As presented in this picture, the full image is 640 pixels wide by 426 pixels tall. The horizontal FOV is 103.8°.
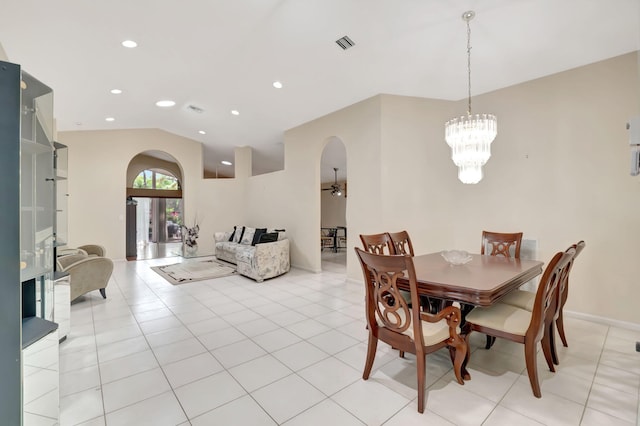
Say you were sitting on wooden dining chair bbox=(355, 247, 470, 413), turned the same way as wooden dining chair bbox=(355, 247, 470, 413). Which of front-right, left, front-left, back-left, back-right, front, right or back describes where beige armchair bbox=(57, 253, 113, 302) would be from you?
back-left

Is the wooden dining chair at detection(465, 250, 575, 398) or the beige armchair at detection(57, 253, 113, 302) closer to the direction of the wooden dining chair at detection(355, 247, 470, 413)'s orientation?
the wooden dining chair

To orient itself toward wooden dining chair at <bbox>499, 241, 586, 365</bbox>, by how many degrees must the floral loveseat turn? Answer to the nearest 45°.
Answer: approximately 90° to its left

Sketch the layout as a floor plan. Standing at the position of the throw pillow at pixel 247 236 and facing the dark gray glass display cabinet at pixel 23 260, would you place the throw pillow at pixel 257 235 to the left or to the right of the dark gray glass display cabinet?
left

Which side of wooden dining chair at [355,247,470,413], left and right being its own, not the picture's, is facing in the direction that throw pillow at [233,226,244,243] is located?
left

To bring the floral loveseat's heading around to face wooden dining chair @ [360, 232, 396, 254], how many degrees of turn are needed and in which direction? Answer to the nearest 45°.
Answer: approximately 90° to its left

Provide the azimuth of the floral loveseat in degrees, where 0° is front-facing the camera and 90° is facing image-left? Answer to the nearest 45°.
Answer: approximately 45°

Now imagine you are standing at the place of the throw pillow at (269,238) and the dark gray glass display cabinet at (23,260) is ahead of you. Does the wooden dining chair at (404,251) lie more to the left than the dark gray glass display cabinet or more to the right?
left

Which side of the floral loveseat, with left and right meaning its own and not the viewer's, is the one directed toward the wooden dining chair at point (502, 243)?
left

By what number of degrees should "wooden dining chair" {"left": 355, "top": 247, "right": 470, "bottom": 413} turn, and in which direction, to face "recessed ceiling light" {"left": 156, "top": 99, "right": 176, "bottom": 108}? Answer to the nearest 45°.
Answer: approximately 90° to its left

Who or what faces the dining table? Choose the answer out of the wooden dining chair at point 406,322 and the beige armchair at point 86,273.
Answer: the wooden dining chair

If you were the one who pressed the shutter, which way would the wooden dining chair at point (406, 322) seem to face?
facing away from the viewer and to the right of the viewer
